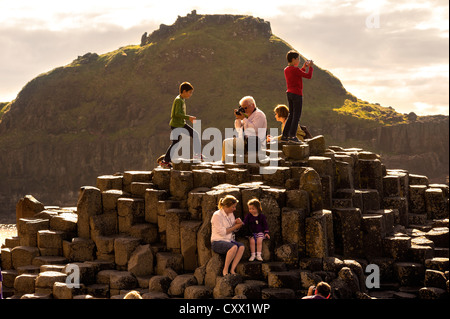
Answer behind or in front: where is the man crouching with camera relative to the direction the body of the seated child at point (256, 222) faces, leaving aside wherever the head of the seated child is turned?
behind

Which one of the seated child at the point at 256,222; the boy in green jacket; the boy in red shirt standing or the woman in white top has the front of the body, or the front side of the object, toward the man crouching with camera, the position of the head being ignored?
the boy in green jacket

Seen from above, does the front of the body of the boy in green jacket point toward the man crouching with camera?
yes

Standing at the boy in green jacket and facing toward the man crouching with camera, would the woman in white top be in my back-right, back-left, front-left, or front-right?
front-right

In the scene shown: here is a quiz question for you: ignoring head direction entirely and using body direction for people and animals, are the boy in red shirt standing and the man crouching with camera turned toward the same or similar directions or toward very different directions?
very different directions

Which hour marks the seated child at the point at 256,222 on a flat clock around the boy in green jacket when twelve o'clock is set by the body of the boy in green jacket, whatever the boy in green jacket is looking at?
The seated child is roughly at 2 o'clock from the boy in green jacket.

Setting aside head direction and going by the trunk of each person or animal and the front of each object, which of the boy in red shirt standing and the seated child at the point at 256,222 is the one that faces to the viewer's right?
the boy in red shirt standing

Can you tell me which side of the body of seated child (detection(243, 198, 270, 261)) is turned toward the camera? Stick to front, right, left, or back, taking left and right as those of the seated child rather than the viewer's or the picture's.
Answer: front

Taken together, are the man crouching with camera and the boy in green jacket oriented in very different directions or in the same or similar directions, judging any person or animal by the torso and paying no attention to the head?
very different directions

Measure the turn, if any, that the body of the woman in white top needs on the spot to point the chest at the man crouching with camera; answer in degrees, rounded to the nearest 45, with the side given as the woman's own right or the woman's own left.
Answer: approximately 135° to the woman's own left

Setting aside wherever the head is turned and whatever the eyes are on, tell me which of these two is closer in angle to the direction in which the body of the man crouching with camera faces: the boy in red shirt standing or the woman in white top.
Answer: the woman in white top

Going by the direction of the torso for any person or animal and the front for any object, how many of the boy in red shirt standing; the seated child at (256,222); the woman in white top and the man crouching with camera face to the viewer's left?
1

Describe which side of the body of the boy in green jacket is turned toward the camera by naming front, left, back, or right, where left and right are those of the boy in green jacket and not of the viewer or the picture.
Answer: right

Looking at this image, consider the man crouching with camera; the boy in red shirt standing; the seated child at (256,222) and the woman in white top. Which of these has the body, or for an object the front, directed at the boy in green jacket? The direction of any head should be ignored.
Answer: the man crouching with camera

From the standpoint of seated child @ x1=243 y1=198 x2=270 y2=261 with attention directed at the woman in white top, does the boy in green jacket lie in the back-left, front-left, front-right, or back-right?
front-right

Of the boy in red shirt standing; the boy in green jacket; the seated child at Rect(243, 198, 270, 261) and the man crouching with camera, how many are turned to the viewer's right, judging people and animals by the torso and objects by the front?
2
